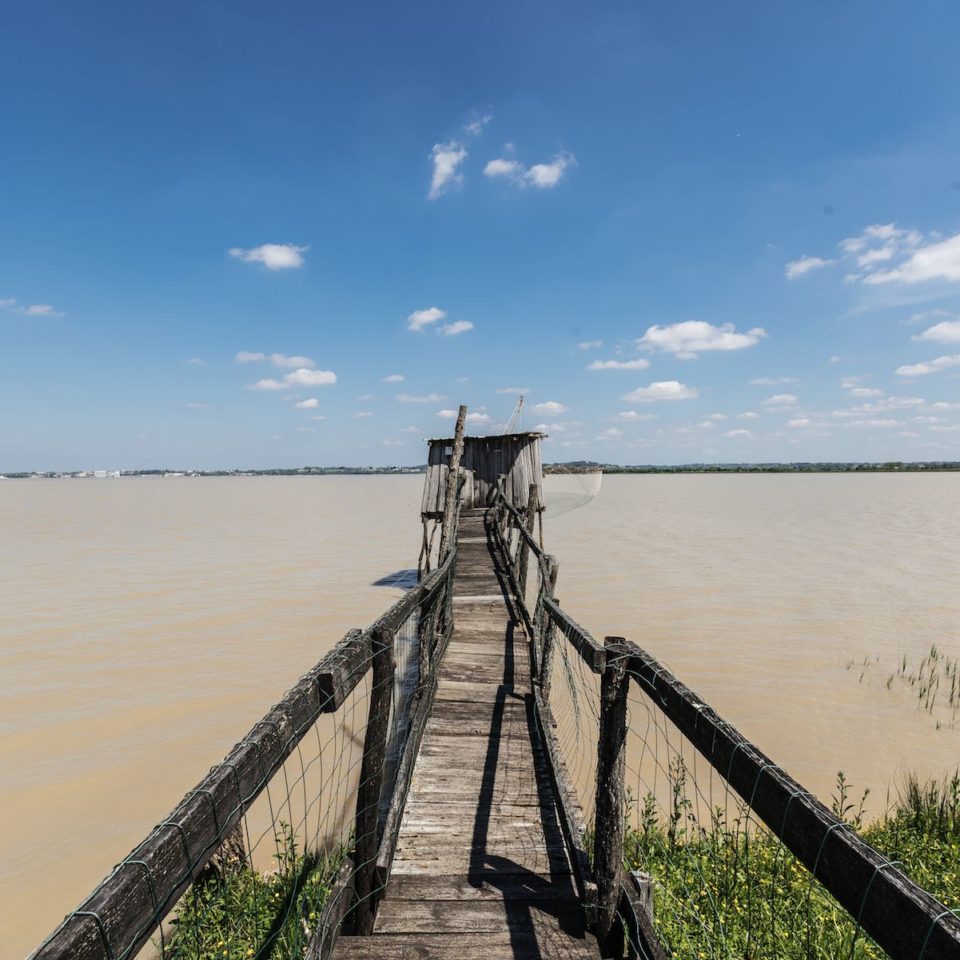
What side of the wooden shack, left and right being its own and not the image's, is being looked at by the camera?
front

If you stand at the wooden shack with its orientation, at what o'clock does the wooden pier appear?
The wooden pier is roughly at 12 o'clock from the wooden shack.
